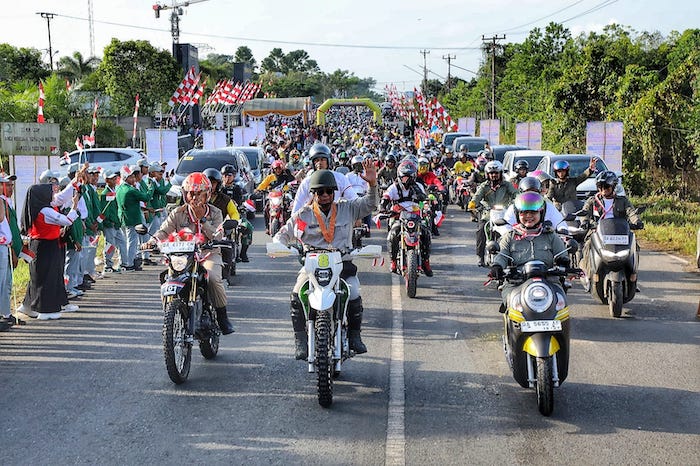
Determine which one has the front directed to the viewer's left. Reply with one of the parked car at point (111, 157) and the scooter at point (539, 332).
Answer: the parked car

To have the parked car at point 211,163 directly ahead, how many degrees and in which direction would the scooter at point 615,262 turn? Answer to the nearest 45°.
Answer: approximately 135° to its right

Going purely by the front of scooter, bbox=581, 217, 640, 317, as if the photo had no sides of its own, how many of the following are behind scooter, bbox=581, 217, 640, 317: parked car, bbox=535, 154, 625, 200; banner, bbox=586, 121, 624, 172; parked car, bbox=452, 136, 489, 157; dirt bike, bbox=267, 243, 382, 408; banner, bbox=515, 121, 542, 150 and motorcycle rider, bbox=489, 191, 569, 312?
4

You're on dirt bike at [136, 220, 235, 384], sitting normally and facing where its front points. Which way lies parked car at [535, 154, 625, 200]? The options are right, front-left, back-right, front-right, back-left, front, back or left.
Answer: back-left

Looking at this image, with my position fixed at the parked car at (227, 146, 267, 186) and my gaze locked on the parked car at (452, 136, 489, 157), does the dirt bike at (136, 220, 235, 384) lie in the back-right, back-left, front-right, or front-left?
back-right

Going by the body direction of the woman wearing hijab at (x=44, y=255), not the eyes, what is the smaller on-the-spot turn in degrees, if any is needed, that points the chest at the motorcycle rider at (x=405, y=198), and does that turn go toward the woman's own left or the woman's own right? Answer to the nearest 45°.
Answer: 0° — they already face them

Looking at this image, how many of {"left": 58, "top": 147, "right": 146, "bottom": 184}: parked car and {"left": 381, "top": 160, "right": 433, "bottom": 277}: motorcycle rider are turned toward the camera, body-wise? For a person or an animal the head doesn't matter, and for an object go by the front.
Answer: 1

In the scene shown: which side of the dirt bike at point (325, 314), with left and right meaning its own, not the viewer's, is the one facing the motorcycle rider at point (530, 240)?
left

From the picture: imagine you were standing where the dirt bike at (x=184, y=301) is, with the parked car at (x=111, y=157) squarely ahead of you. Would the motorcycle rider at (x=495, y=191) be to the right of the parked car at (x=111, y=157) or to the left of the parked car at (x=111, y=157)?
right
